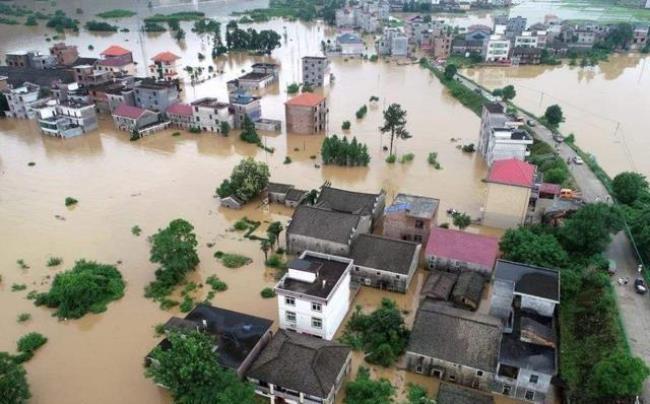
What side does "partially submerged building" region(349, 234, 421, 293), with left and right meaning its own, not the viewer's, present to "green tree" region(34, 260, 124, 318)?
right

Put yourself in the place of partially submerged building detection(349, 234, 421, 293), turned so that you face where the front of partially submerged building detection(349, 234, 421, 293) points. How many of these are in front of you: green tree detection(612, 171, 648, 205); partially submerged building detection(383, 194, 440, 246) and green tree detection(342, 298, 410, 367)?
1

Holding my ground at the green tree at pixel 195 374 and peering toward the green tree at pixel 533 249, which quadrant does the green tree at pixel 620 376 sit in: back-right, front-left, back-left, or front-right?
front-right

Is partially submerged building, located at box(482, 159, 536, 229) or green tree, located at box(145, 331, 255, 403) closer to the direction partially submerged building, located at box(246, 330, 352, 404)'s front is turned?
the green tree

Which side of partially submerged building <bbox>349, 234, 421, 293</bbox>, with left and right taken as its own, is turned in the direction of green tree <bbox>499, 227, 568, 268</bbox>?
left

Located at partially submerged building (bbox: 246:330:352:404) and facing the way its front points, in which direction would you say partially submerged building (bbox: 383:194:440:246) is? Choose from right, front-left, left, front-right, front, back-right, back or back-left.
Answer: back-left

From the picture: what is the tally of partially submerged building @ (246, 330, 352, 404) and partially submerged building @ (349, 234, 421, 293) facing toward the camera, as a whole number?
2

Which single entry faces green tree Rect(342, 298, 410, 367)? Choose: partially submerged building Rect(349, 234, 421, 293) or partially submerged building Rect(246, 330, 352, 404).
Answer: partially submerged building Rect(349, 234, 421, 293)

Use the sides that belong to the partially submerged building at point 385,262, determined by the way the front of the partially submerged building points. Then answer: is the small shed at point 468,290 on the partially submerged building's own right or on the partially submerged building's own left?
on the partially submerged building's own left

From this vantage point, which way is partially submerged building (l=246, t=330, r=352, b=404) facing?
toward the camera

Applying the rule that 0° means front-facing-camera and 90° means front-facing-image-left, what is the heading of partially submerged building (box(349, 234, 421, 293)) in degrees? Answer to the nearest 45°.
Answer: approximately 0°

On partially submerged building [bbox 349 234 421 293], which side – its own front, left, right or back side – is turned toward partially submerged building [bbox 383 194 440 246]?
back

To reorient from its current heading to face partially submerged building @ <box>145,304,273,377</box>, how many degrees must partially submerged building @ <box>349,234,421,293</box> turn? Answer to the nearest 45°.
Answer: approximately 45° to its right

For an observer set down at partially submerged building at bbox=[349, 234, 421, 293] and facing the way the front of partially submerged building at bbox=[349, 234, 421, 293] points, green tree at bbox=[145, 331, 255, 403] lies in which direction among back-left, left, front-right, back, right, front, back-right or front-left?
front-right

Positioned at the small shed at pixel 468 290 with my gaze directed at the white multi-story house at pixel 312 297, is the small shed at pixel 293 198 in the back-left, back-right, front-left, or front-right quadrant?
front-right

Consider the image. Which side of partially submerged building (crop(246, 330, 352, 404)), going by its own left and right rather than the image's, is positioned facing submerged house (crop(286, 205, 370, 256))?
back

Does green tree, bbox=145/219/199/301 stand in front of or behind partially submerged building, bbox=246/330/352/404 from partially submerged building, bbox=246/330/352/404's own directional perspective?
behind

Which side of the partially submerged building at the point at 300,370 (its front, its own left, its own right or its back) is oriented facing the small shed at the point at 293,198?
back
